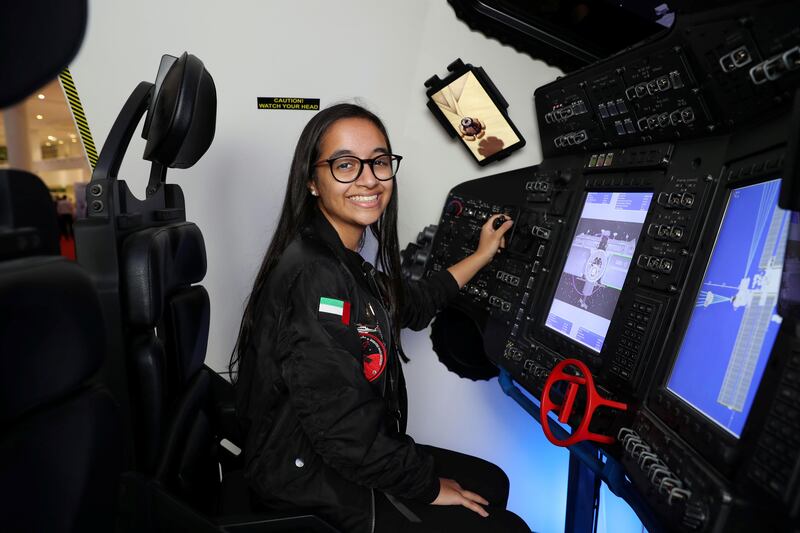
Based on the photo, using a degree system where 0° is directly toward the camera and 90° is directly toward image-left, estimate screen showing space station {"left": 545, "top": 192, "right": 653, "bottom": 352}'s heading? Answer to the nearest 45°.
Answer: approximately 45°

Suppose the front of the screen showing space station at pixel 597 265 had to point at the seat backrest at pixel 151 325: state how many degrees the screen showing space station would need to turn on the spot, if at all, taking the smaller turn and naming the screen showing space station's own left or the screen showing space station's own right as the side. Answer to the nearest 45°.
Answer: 0° — it already faces it
